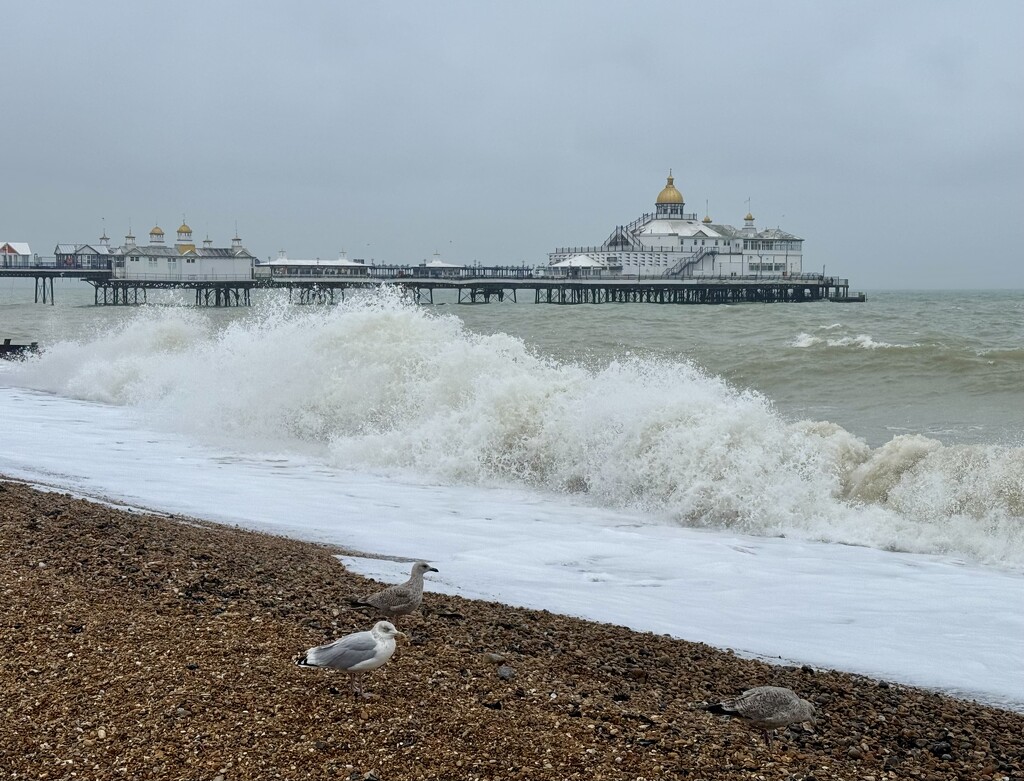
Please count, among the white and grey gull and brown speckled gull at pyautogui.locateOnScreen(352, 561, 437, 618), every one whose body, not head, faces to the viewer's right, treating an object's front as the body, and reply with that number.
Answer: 2

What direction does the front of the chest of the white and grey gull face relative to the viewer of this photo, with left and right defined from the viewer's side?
facing to the right of the viewer

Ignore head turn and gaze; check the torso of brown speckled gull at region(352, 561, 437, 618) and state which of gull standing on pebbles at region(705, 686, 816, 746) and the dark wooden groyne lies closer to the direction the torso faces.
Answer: the gull standing on pebbles

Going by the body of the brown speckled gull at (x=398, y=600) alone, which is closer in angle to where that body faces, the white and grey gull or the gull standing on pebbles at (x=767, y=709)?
the gull standing on pebbles

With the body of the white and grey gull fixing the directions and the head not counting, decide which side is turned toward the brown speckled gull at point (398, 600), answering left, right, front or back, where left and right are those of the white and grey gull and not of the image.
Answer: left

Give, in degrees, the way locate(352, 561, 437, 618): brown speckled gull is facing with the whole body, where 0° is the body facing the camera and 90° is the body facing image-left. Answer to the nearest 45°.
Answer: approximately 270°
